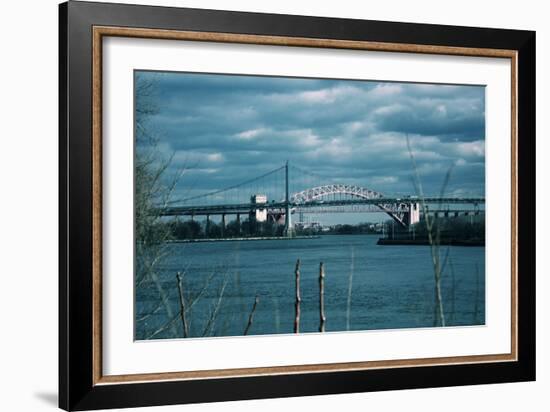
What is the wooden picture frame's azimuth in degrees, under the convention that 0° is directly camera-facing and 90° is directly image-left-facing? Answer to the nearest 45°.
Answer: approximately 315°
